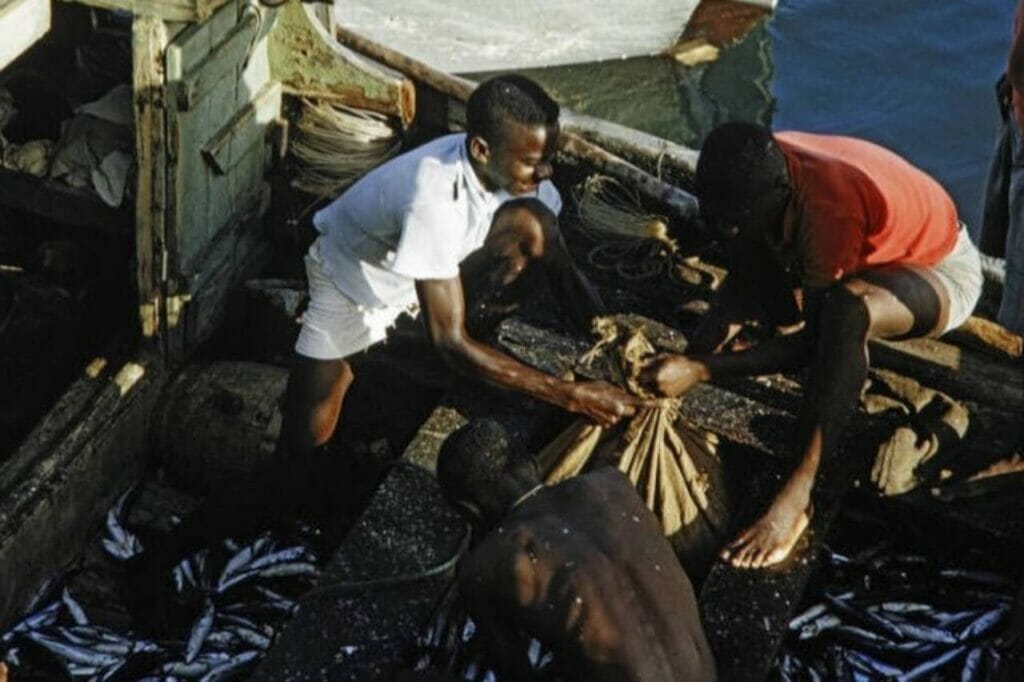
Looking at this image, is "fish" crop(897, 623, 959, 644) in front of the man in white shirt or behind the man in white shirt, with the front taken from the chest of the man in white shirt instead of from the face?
in front

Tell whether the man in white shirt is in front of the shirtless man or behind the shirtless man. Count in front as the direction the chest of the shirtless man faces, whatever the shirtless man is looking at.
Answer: in front

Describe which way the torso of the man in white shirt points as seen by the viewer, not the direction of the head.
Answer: to the viewer's right

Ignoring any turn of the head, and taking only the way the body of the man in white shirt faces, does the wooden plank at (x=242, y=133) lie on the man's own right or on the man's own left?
on the man's own left

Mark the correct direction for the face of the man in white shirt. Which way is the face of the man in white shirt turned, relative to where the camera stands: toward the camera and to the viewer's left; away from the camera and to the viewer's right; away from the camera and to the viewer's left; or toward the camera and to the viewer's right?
toward the camera and to the viewer's right

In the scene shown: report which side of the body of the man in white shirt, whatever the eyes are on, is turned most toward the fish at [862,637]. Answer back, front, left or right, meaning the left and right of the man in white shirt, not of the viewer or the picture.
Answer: front

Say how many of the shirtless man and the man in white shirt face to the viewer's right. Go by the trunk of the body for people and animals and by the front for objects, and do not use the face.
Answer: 1

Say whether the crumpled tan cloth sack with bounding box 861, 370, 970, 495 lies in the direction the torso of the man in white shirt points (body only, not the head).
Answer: yes

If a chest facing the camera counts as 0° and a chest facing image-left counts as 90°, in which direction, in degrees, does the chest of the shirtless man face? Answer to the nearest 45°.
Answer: approximately 135°

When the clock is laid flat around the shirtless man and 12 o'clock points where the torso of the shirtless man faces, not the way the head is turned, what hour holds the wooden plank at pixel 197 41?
The wooden plank is roughly at 12 o'clock from the shirtless man.

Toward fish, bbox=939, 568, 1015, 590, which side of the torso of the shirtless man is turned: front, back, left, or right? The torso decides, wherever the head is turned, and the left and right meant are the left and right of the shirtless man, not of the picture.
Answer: right

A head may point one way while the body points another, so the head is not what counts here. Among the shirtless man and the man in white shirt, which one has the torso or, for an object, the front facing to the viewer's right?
the man in white shirt
